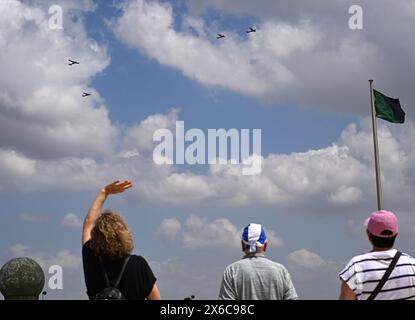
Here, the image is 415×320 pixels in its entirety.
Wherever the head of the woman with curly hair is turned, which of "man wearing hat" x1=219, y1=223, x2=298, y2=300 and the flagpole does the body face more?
the flagpole

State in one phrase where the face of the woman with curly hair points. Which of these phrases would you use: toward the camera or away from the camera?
away from the camera

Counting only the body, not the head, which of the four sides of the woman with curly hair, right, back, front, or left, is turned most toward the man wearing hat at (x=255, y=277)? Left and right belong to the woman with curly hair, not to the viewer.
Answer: right

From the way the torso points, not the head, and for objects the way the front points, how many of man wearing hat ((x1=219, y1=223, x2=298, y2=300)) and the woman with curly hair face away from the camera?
2

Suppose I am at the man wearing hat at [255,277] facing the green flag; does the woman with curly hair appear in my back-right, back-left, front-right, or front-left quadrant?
back-left

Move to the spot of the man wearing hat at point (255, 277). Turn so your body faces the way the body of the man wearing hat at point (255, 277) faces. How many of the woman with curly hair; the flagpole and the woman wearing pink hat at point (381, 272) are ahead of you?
1

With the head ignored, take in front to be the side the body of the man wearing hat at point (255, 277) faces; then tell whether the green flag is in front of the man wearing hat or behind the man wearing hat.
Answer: in front

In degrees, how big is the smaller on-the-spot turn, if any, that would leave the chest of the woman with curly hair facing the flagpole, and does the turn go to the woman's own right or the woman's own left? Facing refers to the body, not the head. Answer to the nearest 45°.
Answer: approximately 45° to the woman's own right

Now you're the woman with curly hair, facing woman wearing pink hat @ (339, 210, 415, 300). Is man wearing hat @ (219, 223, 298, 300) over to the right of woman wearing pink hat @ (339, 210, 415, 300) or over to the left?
left

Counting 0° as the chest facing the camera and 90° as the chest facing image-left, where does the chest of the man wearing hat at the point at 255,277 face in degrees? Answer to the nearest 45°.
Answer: approximately 180°

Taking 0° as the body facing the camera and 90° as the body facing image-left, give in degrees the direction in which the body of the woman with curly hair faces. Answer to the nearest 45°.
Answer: approximately 180°

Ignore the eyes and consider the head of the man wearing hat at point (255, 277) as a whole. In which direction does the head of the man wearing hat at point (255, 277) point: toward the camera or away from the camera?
away from the camera

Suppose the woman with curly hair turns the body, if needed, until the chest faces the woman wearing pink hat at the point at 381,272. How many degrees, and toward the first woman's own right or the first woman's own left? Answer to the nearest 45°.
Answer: approximately 90° to the first woman's own right
